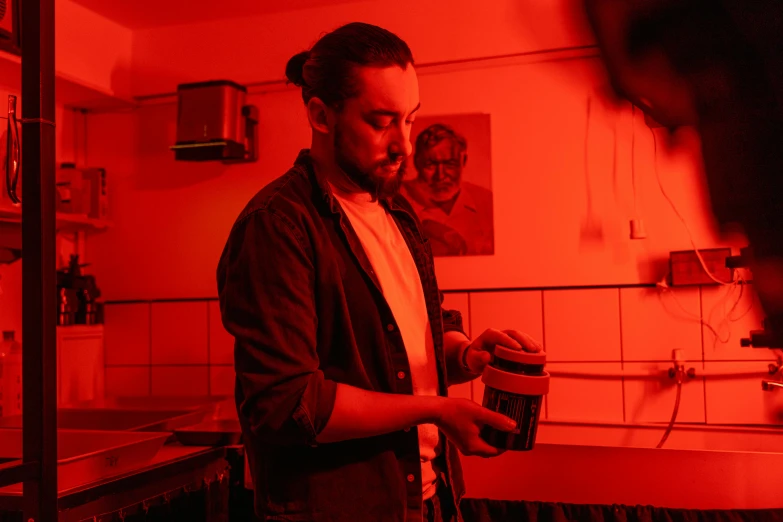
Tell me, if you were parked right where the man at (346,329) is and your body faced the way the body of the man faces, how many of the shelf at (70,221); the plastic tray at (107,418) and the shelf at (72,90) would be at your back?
3

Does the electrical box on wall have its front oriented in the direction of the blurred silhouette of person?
yes

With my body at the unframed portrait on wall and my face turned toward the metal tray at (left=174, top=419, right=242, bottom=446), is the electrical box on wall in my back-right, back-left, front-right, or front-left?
back-left

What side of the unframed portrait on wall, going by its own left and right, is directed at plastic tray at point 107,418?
right

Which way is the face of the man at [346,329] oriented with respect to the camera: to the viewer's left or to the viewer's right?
to the viewer's right

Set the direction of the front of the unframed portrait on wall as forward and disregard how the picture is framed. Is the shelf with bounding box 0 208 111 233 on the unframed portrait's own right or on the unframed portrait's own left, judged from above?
on the unframed portrait's own right

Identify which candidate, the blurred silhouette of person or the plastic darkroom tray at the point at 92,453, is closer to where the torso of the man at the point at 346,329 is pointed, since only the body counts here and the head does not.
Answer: the blurred silhouette of person

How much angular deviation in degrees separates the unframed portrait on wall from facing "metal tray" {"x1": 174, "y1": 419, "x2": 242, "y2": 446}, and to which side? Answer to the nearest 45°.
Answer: approximately 45° to its right

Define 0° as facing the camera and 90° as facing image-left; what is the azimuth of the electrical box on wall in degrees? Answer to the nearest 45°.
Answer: approximately 0°

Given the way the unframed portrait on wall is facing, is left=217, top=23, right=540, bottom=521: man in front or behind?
in front

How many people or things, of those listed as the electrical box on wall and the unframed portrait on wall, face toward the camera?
2

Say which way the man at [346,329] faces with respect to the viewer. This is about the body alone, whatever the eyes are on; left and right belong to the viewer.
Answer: facing the viewer and to the right of the viewer

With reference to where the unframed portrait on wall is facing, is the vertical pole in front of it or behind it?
in front
